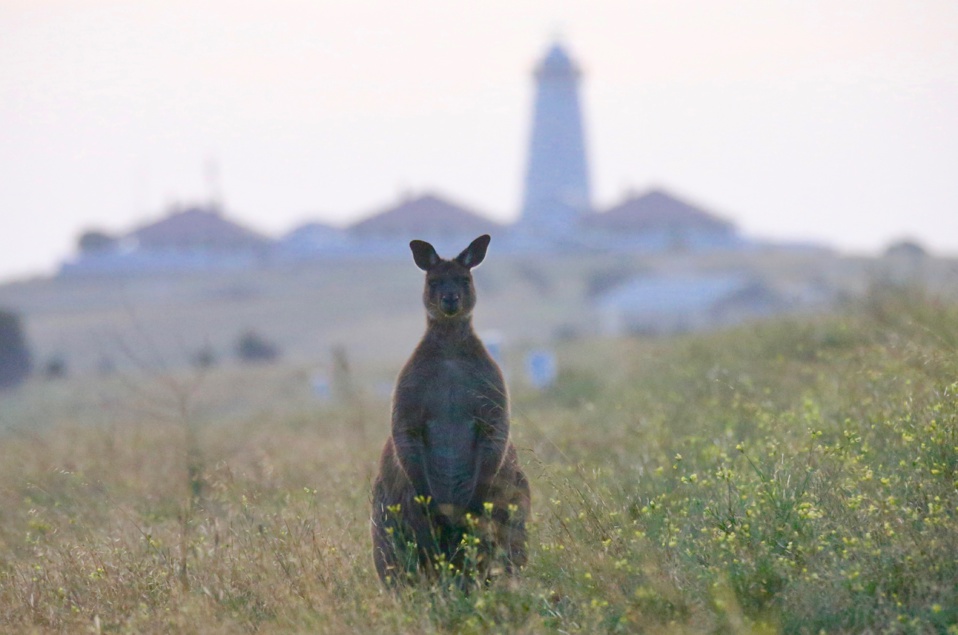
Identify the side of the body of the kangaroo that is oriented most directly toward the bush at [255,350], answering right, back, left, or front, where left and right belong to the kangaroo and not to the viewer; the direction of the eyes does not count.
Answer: back

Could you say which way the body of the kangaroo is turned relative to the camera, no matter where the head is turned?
toward the camera

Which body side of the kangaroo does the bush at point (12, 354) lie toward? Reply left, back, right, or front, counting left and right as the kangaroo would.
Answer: back
